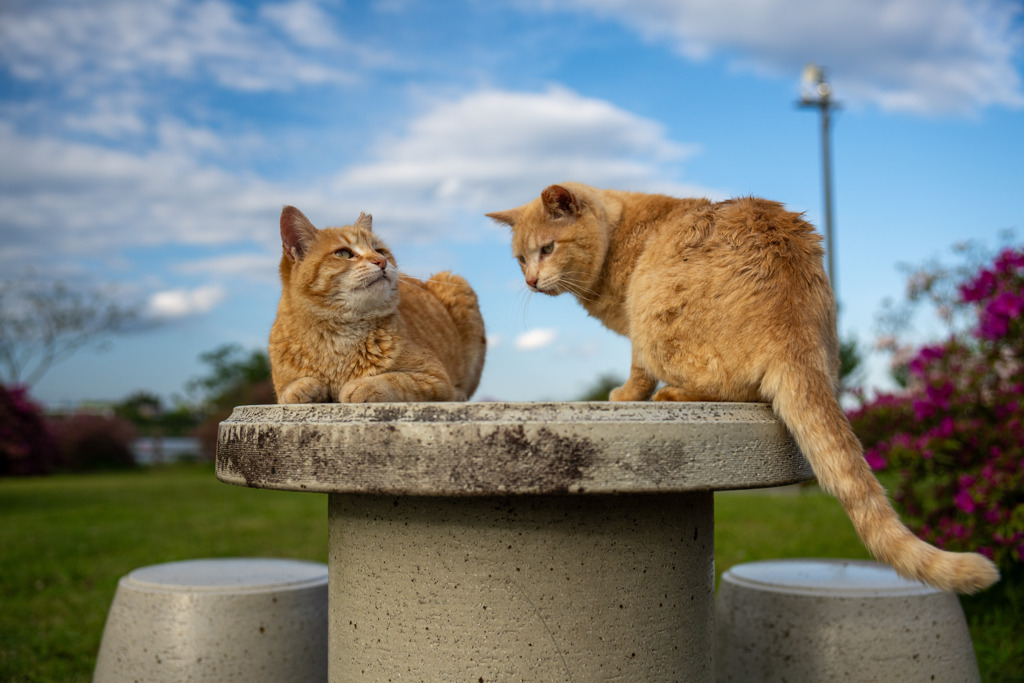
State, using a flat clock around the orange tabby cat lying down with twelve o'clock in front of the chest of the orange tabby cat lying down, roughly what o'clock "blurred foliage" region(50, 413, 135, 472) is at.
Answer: The blurred foliage is roughly at 4 o'clock from the orange tabby cat lying down.

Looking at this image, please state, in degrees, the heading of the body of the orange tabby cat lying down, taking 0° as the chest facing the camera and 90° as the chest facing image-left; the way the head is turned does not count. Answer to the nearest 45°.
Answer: approximately 45°

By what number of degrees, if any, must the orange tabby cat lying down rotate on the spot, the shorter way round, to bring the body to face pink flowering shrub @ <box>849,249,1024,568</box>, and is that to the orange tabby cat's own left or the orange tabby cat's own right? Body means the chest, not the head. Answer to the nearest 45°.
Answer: approximately 180°

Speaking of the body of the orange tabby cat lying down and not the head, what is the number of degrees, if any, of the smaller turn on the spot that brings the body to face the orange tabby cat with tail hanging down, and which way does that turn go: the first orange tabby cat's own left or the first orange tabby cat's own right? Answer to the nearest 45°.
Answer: approximately 90° to the first orange tabby cat's own left

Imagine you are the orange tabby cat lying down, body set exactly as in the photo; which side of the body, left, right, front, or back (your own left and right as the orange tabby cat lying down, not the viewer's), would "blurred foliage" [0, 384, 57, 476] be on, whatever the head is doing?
right

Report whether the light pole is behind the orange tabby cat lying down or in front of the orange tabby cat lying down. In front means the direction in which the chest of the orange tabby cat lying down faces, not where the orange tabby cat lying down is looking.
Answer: behind
